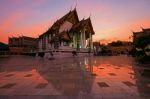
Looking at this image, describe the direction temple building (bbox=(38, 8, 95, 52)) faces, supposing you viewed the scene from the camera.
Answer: facing the viewer and to the right of the viewer
